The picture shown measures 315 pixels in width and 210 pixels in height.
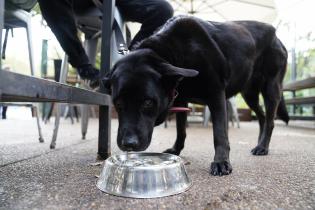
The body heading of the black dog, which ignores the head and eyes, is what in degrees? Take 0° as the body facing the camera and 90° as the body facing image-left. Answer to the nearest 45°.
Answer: approximately 45°
